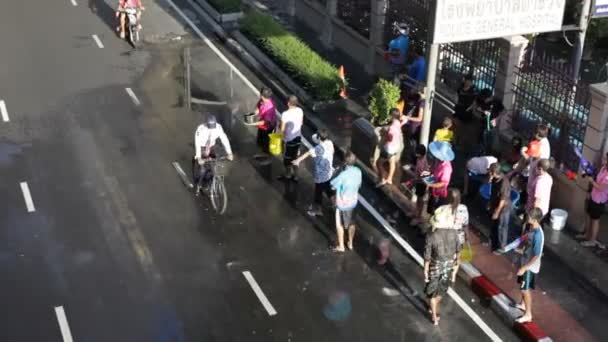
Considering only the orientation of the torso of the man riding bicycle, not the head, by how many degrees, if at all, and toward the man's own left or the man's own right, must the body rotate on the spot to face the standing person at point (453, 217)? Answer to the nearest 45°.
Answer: approximately 45° to the man's own left

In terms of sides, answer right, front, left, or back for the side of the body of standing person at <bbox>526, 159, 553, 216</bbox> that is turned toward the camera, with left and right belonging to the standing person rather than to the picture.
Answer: left

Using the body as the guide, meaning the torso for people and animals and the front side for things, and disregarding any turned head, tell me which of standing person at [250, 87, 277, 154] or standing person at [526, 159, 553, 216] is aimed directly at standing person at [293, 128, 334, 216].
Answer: standing person at [526, 159, 553, 216]

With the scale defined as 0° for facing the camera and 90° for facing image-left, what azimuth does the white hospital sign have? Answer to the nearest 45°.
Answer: approximately 0°

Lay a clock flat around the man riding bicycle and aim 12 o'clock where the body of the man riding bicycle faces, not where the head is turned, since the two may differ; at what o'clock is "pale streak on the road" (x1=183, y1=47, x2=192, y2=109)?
The pale streak on the road is roughly at 6 o'clock from the man riding bicycle.

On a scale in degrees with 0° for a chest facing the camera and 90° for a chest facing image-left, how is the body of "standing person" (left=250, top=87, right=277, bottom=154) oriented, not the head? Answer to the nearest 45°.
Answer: approximately 90°

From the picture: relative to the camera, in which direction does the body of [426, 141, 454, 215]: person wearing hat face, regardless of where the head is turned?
to the viewer's left

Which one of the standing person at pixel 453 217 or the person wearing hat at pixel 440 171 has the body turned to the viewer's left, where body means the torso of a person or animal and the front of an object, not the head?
the person wearing hat

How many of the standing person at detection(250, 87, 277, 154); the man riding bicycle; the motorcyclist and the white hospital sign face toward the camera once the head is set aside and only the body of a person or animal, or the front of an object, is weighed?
3

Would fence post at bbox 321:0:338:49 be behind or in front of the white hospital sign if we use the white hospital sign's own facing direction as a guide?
behind
